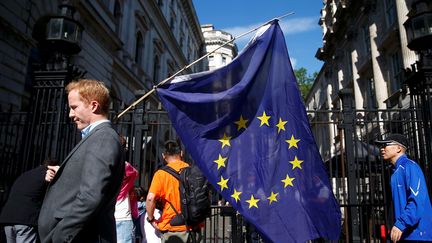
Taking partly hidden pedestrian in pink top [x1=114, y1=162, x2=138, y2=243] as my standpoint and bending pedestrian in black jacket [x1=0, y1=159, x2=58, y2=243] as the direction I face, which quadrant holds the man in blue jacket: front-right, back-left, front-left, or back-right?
back-left

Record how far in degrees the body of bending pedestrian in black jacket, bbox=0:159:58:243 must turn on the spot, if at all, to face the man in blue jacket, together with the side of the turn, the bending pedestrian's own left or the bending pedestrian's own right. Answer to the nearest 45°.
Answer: approximately 45° to the bending pedestrian's own right

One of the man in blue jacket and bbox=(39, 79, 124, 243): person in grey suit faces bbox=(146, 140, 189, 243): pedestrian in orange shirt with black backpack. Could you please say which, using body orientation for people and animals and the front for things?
the man in blue jacket

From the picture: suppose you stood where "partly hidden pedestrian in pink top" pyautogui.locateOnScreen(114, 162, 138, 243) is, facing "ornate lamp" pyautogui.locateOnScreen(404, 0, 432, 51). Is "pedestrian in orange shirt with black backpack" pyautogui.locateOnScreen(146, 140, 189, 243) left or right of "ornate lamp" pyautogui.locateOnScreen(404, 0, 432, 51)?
right

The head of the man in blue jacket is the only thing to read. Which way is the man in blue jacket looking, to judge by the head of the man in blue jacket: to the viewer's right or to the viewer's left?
to the viewer's left

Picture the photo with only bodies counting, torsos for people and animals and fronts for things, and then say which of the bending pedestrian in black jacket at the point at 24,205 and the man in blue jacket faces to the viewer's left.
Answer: the man in blue jacket

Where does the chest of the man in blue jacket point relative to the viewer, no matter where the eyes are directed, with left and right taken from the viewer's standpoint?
facing to the left of the viewer

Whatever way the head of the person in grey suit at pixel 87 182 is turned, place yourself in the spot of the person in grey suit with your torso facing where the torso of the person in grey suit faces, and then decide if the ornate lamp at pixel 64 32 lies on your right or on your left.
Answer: on your right

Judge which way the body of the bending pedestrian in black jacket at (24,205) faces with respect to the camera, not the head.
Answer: to the viewer's right
